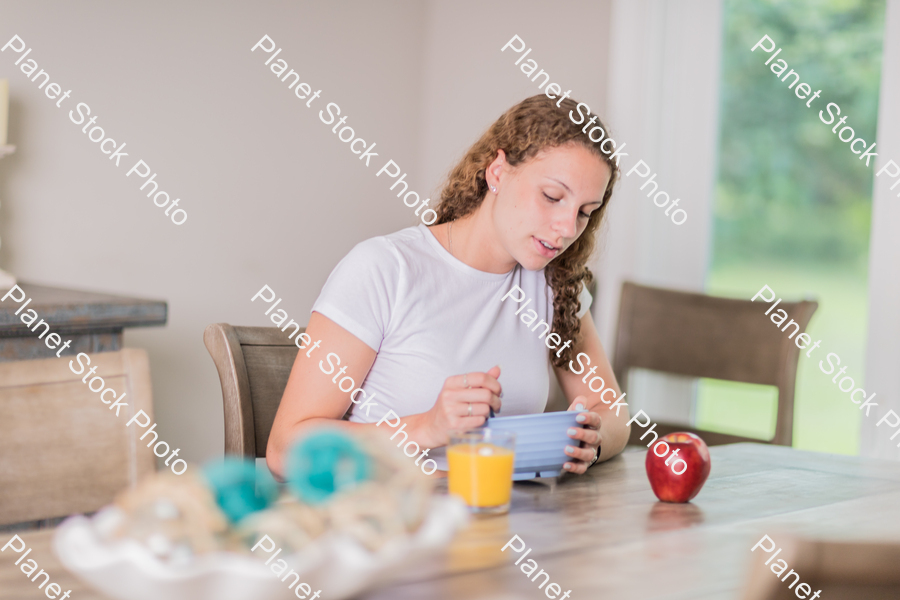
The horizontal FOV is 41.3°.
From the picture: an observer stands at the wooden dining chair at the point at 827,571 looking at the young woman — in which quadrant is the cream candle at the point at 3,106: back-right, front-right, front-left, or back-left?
front-left

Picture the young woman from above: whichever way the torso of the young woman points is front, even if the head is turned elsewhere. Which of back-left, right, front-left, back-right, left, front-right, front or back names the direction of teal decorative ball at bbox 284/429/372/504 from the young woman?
front-right

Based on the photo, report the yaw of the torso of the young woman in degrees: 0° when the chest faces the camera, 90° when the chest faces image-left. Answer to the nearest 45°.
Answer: approximately 315°

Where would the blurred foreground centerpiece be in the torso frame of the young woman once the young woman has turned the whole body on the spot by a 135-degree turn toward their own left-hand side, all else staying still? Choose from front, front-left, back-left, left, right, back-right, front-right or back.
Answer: back

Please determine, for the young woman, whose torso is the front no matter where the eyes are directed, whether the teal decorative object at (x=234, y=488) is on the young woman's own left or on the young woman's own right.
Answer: on the young woman's own right

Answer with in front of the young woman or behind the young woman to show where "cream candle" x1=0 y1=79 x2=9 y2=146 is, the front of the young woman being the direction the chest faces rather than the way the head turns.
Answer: behind
